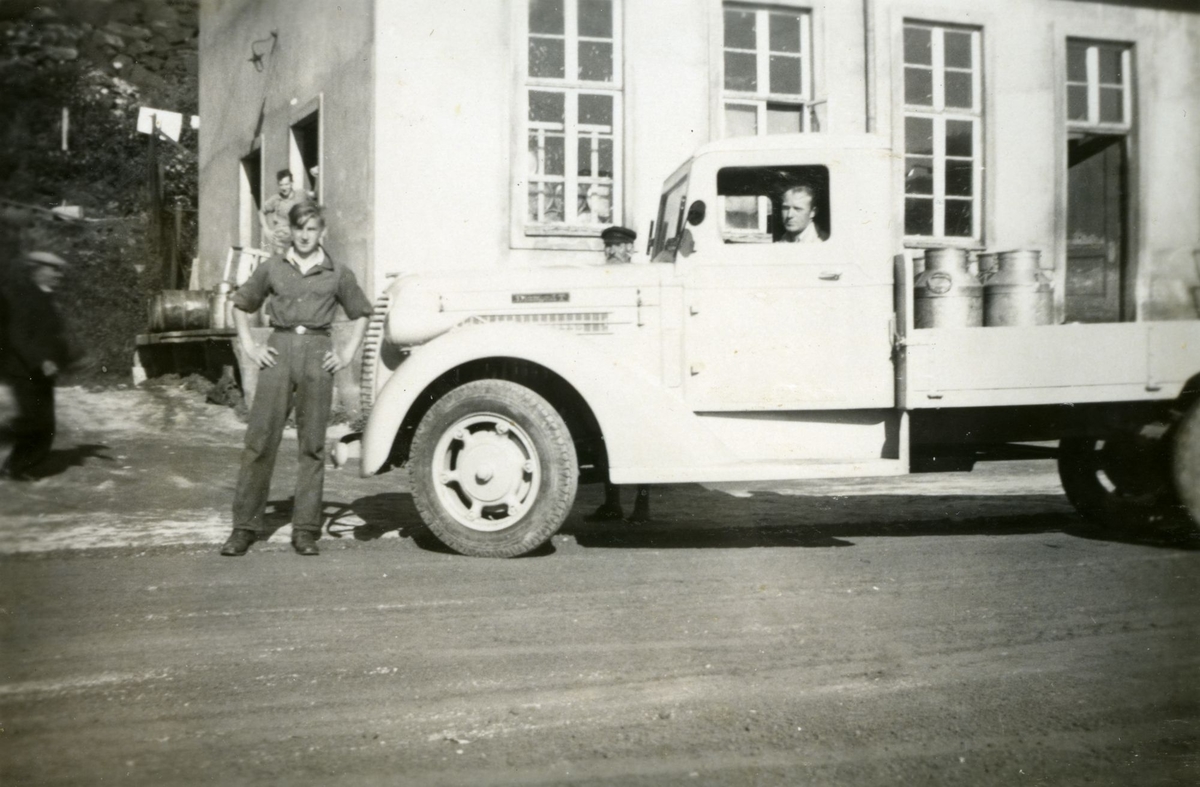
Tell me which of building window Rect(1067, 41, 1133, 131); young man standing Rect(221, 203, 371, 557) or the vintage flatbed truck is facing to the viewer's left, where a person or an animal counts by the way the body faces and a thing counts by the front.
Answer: the vintage flatbed truck

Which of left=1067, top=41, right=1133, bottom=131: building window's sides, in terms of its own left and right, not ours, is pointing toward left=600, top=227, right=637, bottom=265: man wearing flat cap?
right

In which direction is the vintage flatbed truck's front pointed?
to the viewer's left

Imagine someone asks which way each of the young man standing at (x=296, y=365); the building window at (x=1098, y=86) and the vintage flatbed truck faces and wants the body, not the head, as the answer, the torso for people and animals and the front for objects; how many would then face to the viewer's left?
1

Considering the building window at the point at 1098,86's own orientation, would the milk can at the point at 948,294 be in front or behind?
in front

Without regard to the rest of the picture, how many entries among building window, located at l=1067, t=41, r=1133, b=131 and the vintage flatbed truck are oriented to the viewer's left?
1

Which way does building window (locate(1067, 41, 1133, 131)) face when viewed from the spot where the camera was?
facing the viewer

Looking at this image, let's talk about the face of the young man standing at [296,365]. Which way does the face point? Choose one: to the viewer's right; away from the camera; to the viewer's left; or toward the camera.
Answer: toward the camera

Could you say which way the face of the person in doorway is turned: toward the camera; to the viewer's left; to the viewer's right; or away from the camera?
toward the camera

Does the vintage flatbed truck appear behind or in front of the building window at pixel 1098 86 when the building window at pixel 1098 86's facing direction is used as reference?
in front

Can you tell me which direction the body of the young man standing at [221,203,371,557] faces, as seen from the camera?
toward the camera

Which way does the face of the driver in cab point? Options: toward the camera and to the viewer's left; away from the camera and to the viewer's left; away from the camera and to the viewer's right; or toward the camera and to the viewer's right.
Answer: toward the camera and to the viewer's left

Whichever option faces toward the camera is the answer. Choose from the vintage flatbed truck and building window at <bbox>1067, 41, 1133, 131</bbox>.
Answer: the building window
